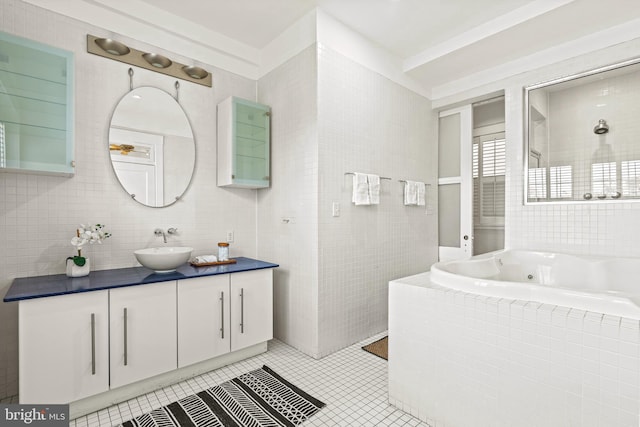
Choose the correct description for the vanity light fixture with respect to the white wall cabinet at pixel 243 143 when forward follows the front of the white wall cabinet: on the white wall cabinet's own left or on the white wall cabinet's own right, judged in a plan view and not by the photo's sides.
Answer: on the white wall cabinet's own right

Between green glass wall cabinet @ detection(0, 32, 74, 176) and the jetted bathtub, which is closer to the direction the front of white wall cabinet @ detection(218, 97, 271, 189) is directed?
the jetted bathtub

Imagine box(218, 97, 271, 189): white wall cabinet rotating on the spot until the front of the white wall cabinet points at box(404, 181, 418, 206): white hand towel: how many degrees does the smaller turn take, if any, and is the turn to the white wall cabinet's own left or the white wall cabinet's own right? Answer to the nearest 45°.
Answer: approximately 45° to the white wall cabinet's own left

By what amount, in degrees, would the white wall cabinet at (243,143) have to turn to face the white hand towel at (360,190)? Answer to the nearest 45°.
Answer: approximately 45° to its left

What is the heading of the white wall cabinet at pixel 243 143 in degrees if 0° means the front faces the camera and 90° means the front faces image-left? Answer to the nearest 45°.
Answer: approximately 315°

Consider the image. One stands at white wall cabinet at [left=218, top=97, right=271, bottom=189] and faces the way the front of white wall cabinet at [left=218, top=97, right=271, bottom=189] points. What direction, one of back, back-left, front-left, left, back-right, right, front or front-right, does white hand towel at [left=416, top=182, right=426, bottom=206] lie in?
front-left

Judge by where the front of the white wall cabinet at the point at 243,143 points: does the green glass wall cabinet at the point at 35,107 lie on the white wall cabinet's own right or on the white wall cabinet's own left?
on the white wall cabinet's own right

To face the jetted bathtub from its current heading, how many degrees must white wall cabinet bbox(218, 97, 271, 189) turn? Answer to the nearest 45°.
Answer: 0° — it already faces it
